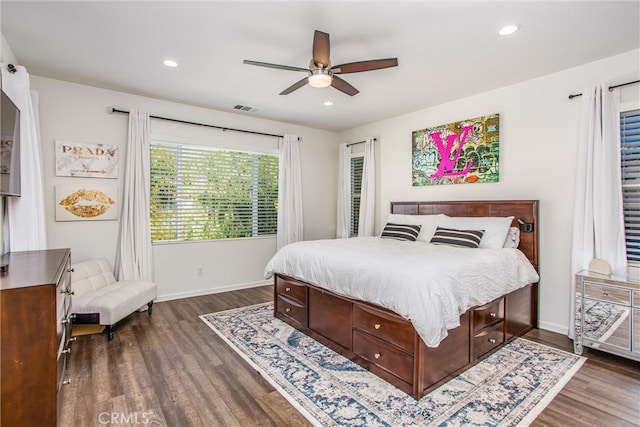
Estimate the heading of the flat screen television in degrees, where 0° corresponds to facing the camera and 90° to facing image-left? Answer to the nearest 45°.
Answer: approximately 270°

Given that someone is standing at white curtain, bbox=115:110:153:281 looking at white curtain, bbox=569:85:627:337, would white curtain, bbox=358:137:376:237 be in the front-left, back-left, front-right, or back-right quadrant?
front-left

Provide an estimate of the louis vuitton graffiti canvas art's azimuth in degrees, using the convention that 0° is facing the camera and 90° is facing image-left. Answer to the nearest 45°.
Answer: approximately 45°

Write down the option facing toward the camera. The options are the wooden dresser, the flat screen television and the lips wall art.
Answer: the lips wall art

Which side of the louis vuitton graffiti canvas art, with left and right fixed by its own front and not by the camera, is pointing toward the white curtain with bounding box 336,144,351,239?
right

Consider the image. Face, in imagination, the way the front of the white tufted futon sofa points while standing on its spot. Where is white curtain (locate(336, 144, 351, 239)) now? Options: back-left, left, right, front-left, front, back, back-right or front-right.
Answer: front-left

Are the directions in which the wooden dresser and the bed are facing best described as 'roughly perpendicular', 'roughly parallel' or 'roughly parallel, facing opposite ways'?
roughly parallel, facing opposite ways

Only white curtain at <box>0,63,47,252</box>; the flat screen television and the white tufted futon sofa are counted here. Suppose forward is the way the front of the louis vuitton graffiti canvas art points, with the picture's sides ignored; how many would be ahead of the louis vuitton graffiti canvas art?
3

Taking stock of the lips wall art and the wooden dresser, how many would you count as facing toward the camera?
1

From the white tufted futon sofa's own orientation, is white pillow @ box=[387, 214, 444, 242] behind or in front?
in front

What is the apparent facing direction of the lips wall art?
toward the camera

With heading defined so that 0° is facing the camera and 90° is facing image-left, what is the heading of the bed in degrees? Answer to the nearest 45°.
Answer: approximately 45°

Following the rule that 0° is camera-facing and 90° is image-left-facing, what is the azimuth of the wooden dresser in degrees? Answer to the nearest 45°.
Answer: approximately 270°

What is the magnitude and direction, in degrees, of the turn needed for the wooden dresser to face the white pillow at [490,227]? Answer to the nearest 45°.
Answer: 0° — it already faces it

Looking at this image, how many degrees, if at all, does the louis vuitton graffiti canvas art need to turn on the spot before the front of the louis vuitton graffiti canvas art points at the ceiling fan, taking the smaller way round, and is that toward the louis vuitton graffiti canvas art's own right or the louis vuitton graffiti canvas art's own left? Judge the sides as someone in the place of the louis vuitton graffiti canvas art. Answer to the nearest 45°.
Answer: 0° — it already faces it
